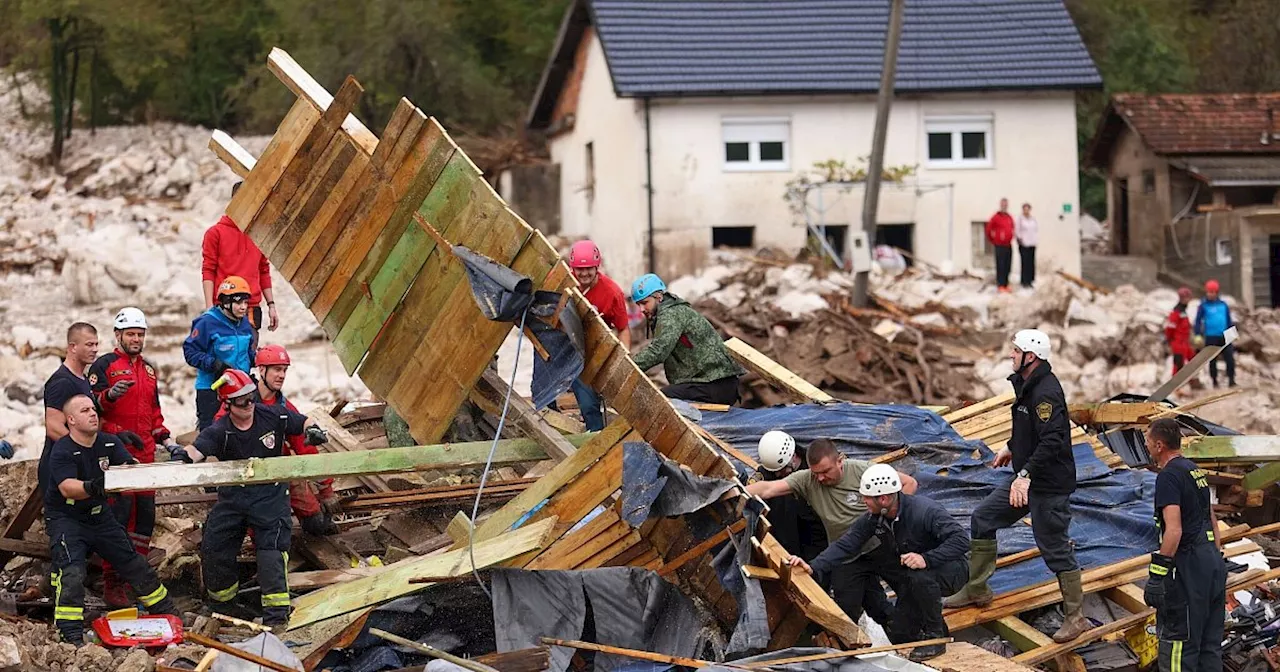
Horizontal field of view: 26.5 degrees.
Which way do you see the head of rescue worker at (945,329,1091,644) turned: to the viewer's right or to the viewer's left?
to the viewer's left

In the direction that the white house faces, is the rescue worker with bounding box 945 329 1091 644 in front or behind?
in front

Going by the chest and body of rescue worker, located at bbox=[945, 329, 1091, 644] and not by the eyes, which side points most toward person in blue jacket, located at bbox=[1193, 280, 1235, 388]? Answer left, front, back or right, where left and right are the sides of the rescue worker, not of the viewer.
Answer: right

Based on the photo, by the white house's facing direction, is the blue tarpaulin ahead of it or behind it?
ahead

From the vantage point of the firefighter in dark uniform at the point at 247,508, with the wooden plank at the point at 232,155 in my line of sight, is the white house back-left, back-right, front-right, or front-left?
front-right

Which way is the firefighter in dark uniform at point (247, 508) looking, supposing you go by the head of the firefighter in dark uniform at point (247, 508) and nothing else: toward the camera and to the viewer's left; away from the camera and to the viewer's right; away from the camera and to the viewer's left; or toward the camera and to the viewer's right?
toward the camera and to the viewer's right

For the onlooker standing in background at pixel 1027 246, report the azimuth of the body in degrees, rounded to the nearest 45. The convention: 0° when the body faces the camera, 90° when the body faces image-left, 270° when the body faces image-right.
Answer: approximately 0°

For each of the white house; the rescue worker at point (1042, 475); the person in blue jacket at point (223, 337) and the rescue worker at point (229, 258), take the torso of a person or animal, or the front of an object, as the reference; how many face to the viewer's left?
1

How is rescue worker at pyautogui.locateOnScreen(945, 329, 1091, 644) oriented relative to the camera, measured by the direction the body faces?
to the viewer's left

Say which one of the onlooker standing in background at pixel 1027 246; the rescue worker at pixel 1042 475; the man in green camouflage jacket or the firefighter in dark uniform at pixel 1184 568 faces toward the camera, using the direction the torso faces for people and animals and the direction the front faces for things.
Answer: the onlooker standing in background

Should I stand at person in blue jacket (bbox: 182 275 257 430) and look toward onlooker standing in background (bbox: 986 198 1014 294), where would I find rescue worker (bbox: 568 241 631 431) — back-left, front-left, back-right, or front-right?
front-right
